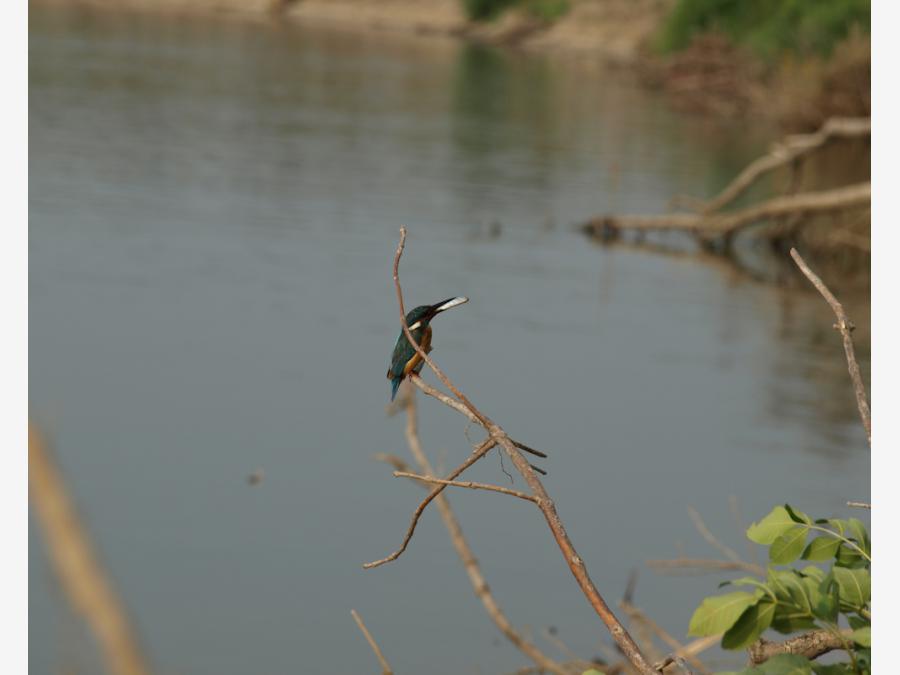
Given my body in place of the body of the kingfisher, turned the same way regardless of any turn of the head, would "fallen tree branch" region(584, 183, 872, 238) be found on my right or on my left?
on my left

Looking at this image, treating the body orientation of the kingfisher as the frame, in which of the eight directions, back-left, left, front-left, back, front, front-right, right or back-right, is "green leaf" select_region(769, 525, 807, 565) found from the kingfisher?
front-right

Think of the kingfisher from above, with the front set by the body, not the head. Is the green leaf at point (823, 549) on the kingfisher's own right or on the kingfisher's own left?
on the kingfisher's own right

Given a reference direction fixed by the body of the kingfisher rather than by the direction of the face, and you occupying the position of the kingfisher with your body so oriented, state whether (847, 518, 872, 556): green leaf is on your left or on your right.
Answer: on your right

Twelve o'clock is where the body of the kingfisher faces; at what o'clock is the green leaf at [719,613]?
The green leaf is roughly at 2 o'clock from the kingfisher.

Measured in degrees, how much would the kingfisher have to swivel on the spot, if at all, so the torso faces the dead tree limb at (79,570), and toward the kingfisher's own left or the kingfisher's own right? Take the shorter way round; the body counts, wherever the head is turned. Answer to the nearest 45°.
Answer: approximately 90° to the kingfisher's own right

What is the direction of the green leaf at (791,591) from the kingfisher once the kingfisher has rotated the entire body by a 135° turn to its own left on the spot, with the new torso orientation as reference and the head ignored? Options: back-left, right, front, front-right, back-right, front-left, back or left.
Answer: back

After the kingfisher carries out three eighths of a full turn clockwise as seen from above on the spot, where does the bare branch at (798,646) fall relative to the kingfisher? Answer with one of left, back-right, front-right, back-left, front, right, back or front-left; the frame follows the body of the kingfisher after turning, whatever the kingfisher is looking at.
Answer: left

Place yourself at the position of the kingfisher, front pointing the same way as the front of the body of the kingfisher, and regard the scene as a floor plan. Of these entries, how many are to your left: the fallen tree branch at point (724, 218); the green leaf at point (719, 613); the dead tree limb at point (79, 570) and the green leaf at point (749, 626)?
1

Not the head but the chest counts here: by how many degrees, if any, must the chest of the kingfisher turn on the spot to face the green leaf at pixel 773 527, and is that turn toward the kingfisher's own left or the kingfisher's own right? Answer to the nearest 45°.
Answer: approximately 45° to the kingfisher's own right

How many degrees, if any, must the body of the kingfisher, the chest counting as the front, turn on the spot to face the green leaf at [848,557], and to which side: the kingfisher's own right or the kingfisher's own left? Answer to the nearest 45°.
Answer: approximately 45° to the kingfisher's own right
